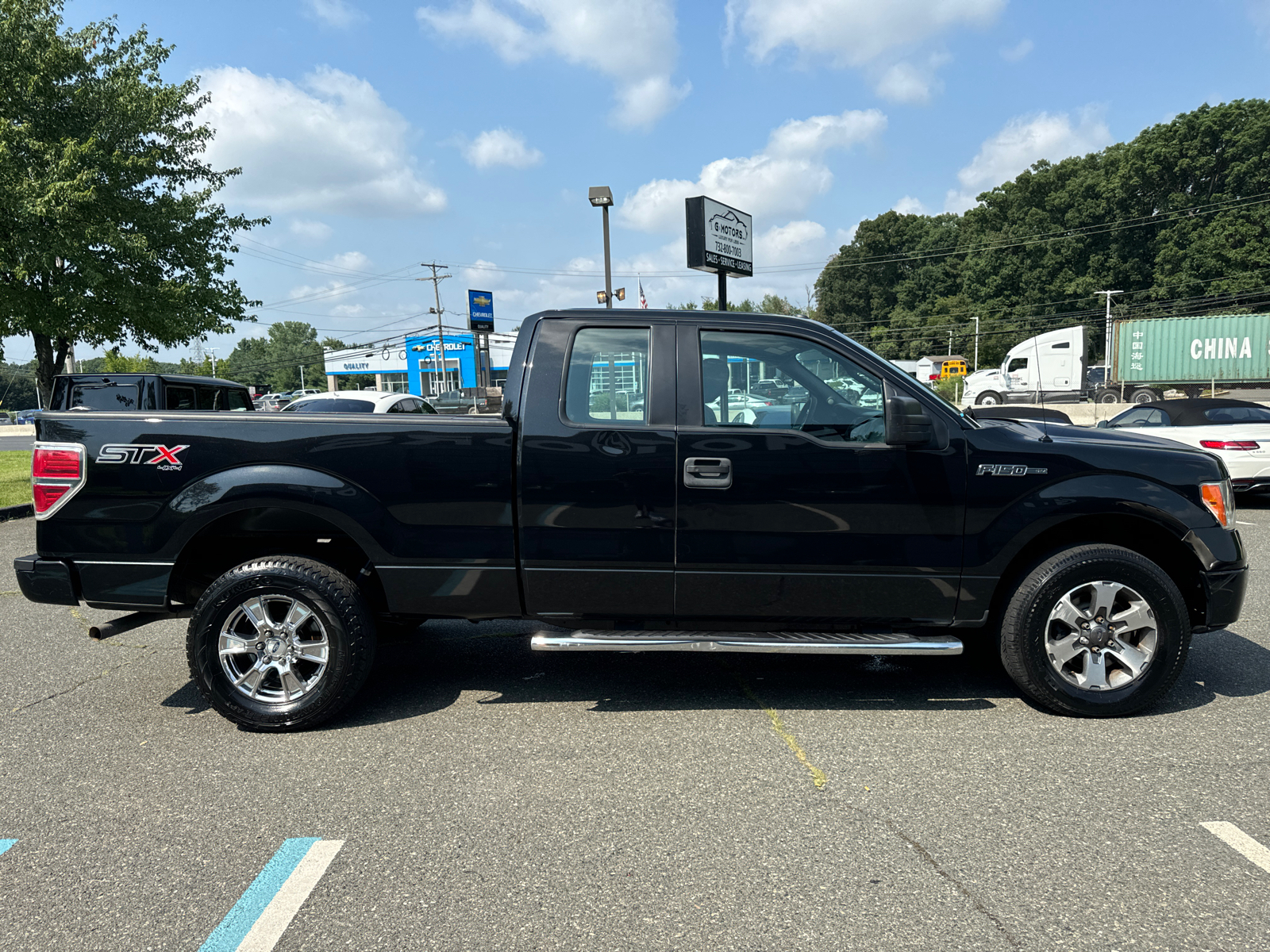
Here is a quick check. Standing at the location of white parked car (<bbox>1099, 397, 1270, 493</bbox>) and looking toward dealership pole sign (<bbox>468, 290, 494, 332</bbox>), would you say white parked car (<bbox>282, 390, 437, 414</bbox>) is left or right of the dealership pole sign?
left

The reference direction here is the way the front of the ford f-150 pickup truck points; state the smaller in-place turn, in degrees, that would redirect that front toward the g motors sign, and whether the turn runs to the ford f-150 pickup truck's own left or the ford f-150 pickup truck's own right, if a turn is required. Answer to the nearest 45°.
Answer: approximately 90° to the ford f-150 pickup truck's own left

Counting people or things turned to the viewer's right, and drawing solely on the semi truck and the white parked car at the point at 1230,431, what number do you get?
0

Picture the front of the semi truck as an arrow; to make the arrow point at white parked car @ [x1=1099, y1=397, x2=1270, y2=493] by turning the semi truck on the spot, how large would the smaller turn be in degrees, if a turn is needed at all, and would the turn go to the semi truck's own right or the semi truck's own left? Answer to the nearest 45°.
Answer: approximately 90° to the semi truck's own left

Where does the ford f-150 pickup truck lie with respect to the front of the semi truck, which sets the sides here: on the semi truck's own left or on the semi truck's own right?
on the semi truck's own left

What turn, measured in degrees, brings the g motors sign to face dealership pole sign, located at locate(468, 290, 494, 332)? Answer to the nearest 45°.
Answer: approximately 180°

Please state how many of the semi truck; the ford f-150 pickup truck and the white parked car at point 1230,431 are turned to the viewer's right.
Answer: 1

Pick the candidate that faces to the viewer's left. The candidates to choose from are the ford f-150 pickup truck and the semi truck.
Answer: the semi truck

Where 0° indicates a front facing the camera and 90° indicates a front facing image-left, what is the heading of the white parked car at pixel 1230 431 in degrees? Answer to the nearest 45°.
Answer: approximately 135°

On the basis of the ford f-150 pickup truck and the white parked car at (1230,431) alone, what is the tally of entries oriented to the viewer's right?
1

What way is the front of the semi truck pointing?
to the viewer's left

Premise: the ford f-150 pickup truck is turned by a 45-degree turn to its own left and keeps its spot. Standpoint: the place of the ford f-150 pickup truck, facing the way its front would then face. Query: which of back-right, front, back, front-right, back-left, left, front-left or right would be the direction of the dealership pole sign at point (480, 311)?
front-left

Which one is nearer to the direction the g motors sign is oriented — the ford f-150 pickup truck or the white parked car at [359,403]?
the ford f-150 pickup truck

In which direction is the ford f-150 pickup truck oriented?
to the viewer's right

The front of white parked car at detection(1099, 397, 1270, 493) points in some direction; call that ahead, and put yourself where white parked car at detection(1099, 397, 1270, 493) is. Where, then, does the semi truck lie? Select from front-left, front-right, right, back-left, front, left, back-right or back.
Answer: front-right

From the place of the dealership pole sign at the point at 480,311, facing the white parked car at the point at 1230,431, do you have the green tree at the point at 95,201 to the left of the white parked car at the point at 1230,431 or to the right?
right
